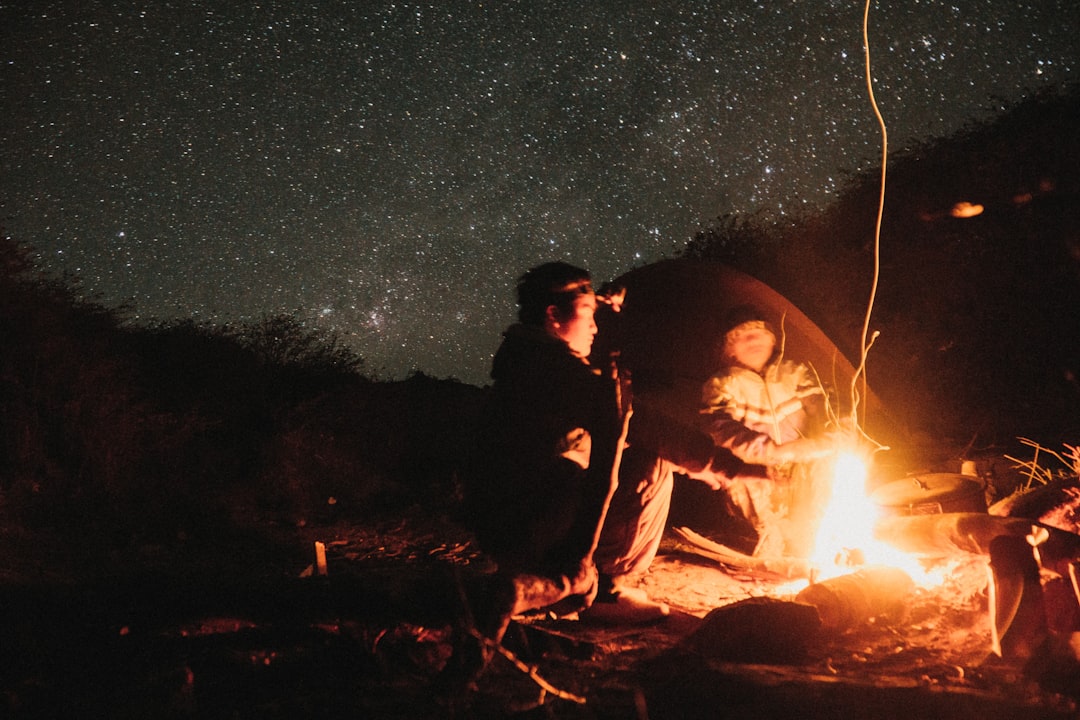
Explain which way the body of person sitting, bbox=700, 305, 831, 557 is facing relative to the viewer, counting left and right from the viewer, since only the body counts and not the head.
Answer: facing the viewer

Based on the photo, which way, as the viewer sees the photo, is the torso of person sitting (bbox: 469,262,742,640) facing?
to the viewer's right

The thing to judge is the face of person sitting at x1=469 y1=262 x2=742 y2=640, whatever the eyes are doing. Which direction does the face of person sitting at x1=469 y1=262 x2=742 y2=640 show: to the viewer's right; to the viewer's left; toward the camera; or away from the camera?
to the viewer's right

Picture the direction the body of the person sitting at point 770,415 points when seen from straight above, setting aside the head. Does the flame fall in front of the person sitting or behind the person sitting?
in front

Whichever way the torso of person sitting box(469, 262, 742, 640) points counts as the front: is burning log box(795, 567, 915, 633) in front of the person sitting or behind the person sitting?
in front

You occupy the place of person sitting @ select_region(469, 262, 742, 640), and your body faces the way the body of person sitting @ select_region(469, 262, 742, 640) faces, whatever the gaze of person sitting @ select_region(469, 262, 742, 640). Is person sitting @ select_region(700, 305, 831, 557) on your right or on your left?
on your left

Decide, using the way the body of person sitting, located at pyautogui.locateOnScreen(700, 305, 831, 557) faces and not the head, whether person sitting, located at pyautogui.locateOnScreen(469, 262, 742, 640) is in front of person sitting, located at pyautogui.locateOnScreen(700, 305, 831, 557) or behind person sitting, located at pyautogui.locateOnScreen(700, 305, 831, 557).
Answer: in front

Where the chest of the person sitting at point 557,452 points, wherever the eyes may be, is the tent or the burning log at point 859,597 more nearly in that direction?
the burning log

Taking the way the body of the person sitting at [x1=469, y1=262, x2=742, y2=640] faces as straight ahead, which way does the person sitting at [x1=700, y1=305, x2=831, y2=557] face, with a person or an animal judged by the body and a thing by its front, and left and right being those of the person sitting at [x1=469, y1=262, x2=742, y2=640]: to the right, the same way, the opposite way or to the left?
to the right
